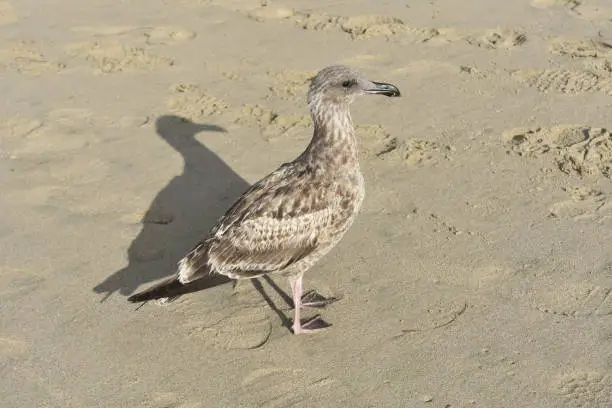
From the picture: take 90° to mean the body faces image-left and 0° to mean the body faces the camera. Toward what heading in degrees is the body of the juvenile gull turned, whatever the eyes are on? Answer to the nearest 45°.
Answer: approximately 270°
